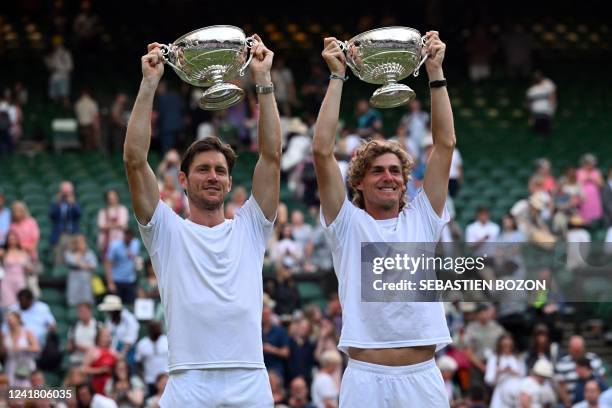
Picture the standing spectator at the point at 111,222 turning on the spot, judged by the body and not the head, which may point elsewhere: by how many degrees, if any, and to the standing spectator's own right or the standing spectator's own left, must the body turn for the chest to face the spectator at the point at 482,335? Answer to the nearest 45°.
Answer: approximately 45° to the standing spectator's own left

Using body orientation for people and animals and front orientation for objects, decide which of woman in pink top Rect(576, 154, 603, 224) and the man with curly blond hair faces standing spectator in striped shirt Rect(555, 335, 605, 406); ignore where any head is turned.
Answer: the woman in pink top

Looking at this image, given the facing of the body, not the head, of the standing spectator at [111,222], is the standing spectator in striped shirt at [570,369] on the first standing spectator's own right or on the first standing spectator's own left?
on the first standing spectator's own left

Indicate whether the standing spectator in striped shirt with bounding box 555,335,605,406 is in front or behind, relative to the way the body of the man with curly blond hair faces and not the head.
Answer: behind

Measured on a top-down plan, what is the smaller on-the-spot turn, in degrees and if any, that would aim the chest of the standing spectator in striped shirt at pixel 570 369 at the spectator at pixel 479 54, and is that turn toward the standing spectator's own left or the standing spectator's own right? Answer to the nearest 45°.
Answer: approximately 180°

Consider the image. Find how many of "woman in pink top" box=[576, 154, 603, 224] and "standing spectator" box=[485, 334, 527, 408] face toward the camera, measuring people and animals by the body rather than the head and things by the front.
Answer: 2

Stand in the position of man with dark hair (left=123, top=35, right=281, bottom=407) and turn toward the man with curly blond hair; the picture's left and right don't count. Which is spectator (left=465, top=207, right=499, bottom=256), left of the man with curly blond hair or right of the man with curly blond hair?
left

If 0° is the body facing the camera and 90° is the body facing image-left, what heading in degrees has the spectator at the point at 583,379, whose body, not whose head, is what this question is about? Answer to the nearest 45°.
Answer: approximately 45°
